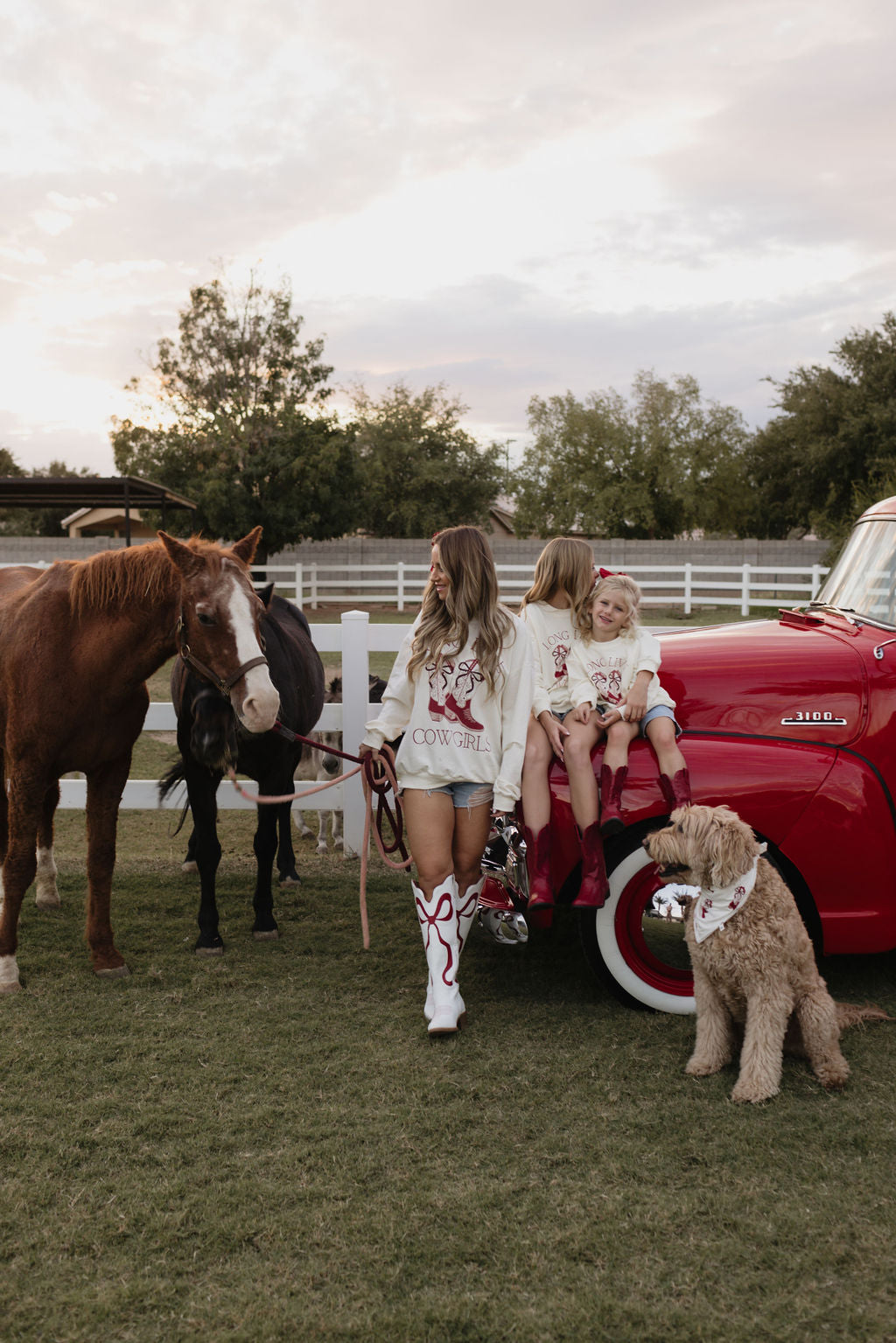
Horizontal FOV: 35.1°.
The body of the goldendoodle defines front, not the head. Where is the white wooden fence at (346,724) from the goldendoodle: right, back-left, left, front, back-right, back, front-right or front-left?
right

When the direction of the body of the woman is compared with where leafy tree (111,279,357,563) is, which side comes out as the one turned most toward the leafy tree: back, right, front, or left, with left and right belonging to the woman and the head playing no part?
back

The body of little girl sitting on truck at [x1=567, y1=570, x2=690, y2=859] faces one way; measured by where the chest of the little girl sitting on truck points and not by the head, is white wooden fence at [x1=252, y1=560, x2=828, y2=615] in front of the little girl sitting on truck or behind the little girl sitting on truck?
behind

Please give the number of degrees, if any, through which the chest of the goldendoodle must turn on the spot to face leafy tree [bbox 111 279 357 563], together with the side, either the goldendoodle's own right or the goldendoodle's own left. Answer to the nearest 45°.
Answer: approximately 90° to the goldendoodle's own right

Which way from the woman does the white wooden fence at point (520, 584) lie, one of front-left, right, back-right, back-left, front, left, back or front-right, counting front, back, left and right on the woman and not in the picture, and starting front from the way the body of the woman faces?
back

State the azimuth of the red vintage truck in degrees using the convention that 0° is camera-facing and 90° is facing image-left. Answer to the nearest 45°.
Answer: approximately 90°

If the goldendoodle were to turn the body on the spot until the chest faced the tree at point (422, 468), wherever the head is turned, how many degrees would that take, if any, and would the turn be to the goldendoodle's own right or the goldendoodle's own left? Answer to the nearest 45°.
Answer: approximately 135° to the goldendoodle's own right

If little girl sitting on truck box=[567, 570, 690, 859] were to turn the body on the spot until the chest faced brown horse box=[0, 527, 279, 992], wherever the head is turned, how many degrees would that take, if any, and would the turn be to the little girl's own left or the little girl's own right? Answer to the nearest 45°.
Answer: approximately 90° to the little girl's own right

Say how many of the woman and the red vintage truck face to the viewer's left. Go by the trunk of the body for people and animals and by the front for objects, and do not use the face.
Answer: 1

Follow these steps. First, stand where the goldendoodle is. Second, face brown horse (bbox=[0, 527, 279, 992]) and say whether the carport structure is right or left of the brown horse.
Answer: right

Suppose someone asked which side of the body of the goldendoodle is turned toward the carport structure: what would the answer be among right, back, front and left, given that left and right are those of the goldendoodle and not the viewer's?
right
